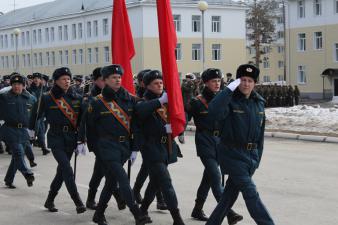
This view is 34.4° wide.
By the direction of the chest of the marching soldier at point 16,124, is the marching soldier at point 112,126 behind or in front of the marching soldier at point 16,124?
in front

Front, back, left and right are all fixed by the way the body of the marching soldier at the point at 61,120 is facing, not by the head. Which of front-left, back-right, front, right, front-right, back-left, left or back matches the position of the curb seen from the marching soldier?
left

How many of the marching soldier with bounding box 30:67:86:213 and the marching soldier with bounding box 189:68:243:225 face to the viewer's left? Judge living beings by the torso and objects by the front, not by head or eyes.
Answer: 0

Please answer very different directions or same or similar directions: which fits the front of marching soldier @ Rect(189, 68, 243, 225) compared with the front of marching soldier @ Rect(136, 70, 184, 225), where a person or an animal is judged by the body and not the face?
same or similar directions

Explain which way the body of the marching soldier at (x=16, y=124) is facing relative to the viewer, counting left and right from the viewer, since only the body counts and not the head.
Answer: facing the viewer and to the right of the viewer

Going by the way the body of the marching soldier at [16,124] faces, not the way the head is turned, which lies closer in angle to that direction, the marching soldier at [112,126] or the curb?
the marching soldier

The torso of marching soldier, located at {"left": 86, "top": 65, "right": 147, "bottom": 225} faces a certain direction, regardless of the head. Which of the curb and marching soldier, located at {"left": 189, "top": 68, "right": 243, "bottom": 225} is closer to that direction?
the marching soldier

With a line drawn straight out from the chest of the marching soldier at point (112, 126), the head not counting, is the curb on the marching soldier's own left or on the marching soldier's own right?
on the marching soldier's own left

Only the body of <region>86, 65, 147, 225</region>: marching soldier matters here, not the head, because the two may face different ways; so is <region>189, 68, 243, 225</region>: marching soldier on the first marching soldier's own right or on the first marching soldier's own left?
on the first marching soldier's own left

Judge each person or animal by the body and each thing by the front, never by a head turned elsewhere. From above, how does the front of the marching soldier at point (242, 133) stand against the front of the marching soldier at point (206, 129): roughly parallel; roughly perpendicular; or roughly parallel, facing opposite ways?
roughly parallel

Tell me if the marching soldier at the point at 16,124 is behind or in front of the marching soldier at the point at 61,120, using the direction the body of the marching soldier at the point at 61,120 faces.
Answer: behind
